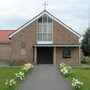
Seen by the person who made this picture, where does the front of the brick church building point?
facing the viewer
